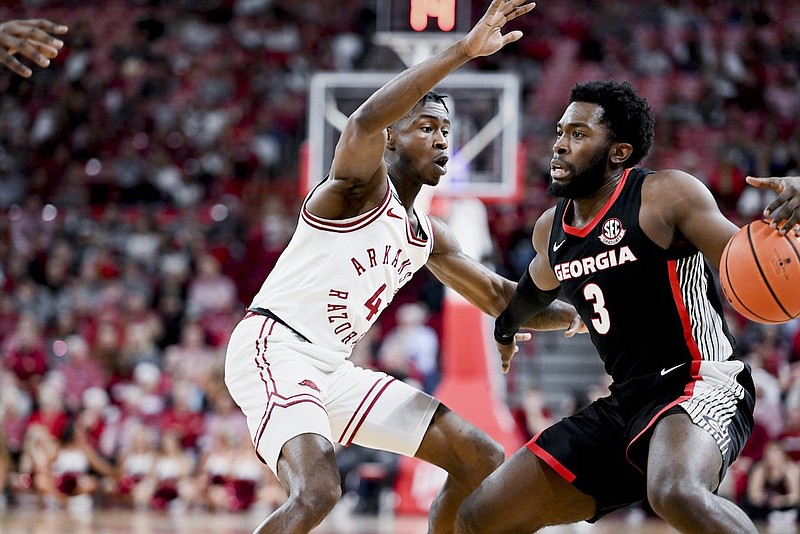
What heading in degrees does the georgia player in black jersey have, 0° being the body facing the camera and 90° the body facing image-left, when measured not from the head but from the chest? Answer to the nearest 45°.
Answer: approximately 45°

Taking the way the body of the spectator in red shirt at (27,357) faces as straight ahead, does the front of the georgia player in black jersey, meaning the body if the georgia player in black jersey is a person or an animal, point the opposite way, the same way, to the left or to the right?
to the right

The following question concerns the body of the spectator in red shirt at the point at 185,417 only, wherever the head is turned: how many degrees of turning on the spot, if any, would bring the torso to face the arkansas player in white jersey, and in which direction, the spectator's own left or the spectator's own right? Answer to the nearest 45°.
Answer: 0° — they already face them

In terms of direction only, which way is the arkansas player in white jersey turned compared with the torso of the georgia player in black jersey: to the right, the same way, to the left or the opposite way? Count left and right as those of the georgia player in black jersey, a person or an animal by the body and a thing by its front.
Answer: to the left

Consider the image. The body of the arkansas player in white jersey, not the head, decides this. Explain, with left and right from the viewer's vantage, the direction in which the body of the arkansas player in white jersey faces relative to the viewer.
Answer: facing the viewer and to the right of the viewer

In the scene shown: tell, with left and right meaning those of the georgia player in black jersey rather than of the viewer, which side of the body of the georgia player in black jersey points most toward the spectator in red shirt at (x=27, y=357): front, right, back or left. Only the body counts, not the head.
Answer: right

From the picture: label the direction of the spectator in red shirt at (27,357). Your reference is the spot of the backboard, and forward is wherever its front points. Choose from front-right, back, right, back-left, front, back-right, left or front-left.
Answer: right

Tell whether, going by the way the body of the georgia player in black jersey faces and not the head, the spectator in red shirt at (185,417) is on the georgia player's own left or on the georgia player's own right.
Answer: on the georgia player's own right

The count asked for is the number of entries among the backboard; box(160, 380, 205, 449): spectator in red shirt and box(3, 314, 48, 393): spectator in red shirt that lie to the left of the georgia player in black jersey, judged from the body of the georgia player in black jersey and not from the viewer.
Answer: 0

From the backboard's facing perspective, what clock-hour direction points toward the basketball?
The basketball is roughly at 12 o'clock from the backboard.

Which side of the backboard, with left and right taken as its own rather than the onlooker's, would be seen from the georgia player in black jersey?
front

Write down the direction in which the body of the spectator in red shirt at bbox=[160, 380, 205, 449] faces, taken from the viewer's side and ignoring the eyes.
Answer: toward the camera

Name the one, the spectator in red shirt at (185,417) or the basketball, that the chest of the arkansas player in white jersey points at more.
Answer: the basketball

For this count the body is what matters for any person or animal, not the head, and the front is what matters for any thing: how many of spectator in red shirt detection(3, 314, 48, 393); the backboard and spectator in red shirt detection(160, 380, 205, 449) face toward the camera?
3

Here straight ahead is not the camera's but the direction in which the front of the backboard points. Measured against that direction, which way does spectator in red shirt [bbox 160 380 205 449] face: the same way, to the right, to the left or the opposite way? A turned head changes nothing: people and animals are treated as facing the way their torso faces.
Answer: the same way

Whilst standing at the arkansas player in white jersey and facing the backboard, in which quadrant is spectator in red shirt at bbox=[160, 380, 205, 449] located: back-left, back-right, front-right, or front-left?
front-left

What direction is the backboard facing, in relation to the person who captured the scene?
facing the viewer
